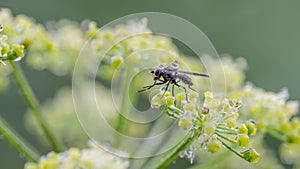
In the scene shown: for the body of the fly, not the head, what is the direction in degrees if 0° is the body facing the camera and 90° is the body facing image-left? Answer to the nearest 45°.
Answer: approximately 90°

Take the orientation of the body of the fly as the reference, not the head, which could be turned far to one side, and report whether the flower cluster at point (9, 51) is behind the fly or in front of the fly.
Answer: in front
